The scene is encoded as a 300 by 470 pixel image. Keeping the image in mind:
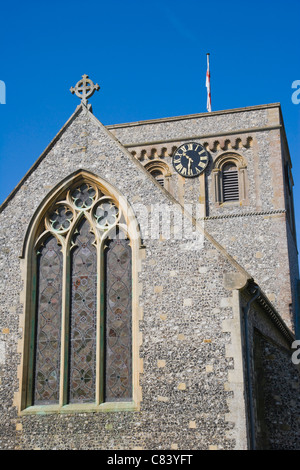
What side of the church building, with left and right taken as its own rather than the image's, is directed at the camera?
front
